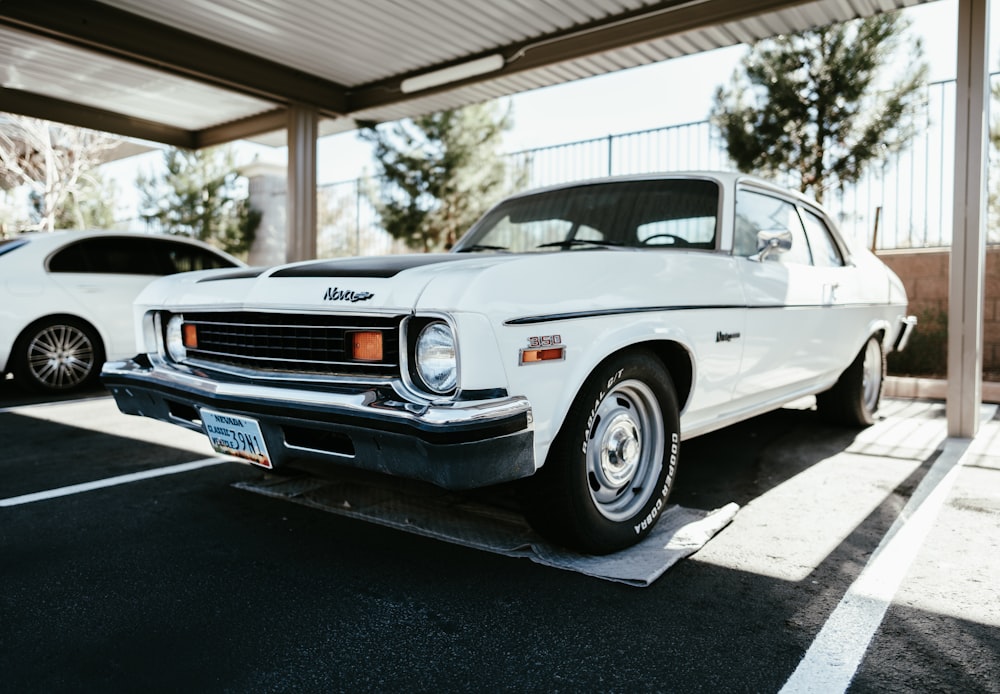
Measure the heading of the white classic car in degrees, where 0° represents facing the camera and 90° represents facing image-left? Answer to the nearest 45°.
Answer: approximately 45°

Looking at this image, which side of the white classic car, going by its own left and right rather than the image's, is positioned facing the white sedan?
right

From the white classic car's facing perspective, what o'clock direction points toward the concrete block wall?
The concrete block wall is roughly at 6 o'clock from the white classic car.

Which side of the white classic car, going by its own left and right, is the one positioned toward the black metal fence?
back

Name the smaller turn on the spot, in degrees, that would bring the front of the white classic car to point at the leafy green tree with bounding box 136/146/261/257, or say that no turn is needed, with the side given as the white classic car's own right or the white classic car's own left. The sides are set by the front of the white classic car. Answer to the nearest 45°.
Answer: approximately 90° to the white classic car's own right

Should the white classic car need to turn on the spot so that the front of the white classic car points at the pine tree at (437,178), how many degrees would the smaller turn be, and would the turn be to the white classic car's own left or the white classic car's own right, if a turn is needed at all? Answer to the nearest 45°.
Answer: approximately 135° to the white classic car's own right
